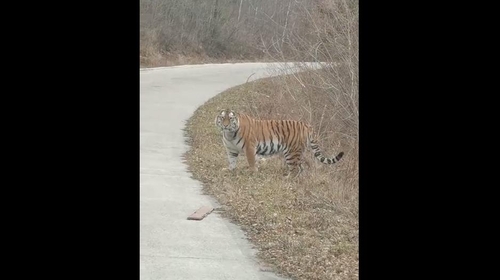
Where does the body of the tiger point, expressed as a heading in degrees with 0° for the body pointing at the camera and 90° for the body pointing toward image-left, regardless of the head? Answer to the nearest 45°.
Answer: approximately 90°
